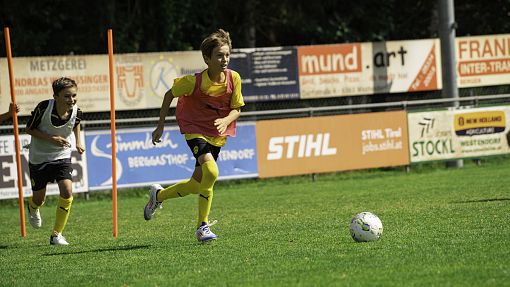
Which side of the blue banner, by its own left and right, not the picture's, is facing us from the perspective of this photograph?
front

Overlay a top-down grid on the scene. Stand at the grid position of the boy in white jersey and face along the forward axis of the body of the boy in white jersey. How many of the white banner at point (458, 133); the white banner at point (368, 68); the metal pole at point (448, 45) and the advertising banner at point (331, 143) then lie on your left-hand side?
4

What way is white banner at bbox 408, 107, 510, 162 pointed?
toward the camera

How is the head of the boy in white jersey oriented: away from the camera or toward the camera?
toward the camera

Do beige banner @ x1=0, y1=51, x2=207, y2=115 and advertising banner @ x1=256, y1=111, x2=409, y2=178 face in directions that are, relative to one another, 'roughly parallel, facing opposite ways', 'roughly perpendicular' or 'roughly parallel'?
roughly parallel

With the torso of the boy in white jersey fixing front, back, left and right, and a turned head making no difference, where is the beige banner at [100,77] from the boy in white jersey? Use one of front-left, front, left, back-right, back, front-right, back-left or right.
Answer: back-left

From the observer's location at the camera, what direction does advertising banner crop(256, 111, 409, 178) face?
facing the viewer

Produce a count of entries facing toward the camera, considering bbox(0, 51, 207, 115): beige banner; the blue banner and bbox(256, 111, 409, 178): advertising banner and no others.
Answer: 3

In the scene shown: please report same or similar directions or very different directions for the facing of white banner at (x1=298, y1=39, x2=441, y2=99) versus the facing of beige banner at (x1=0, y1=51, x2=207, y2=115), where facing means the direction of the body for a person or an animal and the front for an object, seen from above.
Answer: same or similar directions

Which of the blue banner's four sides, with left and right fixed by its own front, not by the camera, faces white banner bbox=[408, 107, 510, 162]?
left

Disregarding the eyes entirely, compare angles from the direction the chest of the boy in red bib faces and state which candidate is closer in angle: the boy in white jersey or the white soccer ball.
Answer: the white soccer ball

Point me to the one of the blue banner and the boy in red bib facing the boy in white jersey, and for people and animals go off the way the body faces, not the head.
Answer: the blue banner

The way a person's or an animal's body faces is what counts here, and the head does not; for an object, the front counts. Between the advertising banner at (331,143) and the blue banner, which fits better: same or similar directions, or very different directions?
same or similar directions

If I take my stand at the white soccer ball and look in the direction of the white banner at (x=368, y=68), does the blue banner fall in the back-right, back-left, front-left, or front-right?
front-left

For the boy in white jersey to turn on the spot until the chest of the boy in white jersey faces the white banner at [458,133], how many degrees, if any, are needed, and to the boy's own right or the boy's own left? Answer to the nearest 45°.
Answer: approximately 90° to the boy's own left

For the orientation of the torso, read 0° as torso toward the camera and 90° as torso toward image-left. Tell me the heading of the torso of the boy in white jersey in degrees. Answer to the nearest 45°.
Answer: approximately 315°
